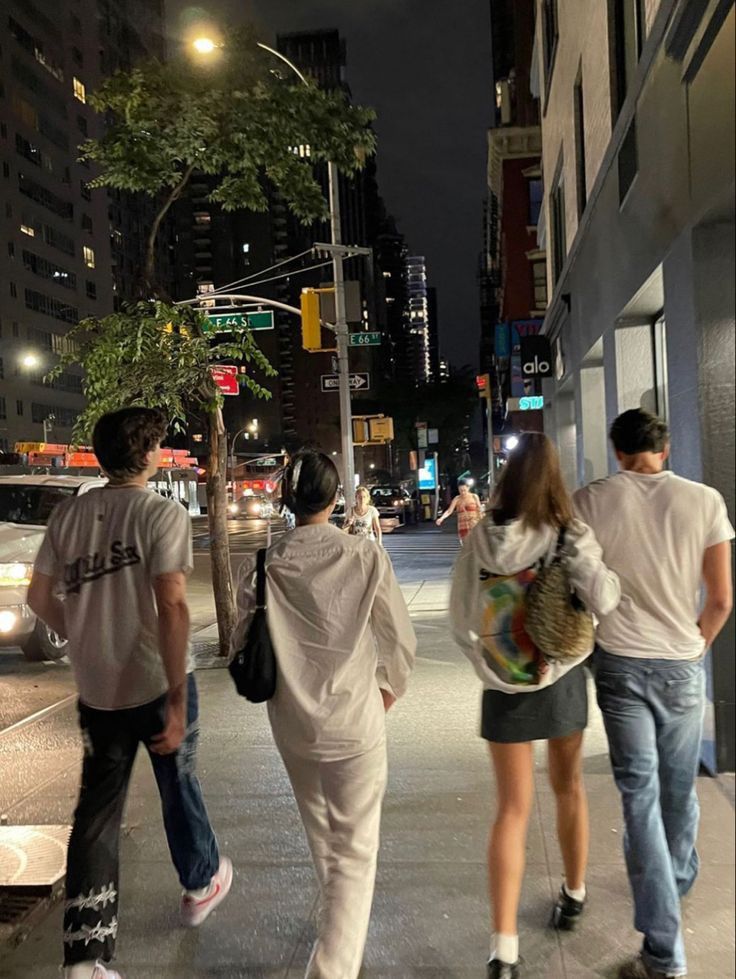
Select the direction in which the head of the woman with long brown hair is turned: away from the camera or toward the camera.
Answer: away from the camera

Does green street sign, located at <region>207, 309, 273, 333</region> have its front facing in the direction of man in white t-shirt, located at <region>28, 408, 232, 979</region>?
yes

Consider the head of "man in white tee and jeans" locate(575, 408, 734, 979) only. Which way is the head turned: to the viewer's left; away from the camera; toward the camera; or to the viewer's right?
away from the camera

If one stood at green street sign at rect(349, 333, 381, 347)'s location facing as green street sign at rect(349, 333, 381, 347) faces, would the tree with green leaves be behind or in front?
in front

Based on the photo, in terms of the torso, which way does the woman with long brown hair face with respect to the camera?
away from the camera

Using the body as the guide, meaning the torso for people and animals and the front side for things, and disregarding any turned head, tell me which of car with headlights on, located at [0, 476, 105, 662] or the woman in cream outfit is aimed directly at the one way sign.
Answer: the woman in cream outfit

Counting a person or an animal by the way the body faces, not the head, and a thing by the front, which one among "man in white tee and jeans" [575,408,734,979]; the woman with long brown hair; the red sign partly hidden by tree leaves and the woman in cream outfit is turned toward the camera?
the red sign partly hidden by tree leaves

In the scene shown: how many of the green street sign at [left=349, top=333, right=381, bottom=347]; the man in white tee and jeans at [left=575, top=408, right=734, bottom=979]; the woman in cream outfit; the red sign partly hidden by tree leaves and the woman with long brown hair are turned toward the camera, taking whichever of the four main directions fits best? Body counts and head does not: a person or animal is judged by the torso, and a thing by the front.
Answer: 2

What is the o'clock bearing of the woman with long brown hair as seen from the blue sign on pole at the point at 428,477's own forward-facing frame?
The woman with long brown hair is roughly at 12 o'clock from the blue sign on pole.

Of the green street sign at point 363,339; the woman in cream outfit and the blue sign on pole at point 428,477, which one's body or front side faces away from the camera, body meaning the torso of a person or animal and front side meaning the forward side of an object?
the woman in cream outfit

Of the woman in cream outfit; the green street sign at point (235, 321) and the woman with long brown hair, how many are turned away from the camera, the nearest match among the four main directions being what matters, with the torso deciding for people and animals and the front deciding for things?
2

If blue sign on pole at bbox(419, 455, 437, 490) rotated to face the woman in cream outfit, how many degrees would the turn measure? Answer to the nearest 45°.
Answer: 0° — it already faces them

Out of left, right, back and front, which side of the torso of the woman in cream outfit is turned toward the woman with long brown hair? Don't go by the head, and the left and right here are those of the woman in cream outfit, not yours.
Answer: right

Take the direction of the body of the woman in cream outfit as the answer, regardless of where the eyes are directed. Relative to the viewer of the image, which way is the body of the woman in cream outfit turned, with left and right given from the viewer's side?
facing away from the viewer

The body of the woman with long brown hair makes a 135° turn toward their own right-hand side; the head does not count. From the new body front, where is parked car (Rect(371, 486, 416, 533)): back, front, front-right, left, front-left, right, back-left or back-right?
back-left
